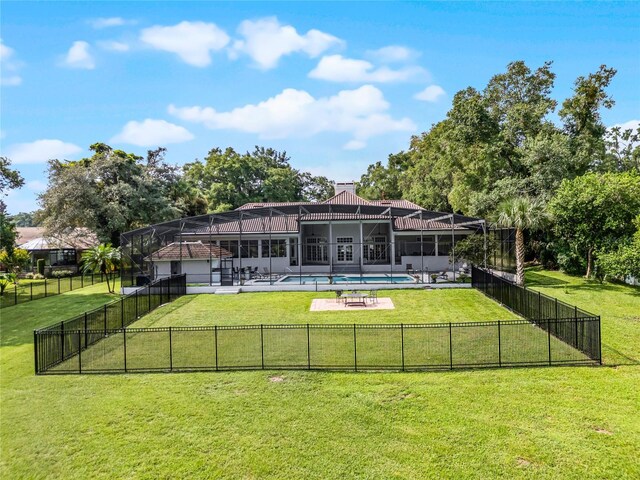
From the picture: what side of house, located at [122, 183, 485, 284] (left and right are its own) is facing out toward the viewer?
back

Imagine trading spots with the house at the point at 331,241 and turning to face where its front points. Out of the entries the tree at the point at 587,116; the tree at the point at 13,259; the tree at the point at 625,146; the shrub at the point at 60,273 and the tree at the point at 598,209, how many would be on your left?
2

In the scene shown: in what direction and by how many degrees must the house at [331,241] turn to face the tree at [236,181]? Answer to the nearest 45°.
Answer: approximately 45° to its left

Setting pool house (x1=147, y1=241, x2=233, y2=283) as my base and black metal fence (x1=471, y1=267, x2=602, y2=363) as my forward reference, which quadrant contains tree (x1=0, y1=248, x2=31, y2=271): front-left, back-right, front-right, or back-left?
back-right

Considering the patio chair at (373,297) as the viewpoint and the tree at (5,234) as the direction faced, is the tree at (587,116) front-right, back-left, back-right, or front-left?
back-right

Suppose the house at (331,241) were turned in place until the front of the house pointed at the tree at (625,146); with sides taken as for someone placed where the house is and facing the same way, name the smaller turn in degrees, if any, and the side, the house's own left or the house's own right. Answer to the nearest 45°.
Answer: approximately 90° to the house's own right

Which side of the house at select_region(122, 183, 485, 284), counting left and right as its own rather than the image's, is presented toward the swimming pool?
back

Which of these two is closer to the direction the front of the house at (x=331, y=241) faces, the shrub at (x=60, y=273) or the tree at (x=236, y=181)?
the tree

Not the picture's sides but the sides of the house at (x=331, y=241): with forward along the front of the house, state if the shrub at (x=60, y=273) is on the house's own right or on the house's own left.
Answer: on the house's own left
